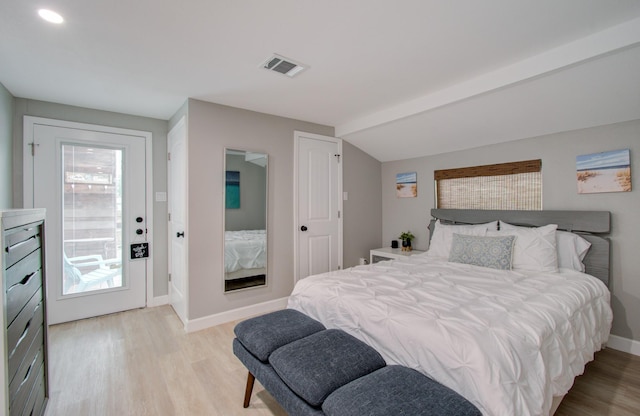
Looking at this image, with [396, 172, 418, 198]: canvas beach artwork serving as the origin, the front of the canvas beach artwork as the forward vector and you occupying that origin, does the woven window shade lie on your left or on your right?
on your left

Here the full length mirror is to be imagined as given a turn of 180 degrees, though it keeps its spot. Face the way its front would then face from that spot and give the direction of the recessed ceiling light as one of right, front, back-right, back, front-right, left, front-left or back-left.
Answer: left

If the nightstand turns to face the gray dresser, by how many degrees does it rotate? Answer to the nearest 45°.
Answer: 0° — it already faces it

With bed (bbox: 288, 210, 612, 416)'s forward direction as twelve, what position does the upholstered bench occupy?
The upholstered bench is roughly at 12 o'clock from the bed.

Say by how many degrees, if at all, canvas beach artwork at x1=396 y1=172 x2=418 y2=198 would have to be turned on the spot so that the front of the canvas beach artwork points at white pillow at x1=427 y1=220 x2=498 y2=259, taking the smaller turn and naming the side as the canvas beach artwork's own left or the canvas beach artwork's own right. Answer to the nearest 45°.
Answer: approximately 90° to the canvas beach artwork's own left

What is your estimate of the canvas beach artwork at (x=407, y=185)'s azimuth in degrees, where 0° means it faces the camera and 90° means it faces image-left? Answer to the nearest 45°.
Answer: approximately 45°

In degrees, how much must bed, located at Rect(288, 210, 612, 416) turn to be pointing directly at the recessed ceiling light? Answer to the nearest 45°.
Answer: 0° — it already faces it

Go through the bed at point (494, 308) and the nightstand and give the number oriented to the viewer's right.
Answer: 0

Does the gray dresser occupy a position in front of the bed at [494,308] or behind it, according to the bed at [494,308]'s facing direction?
in front
